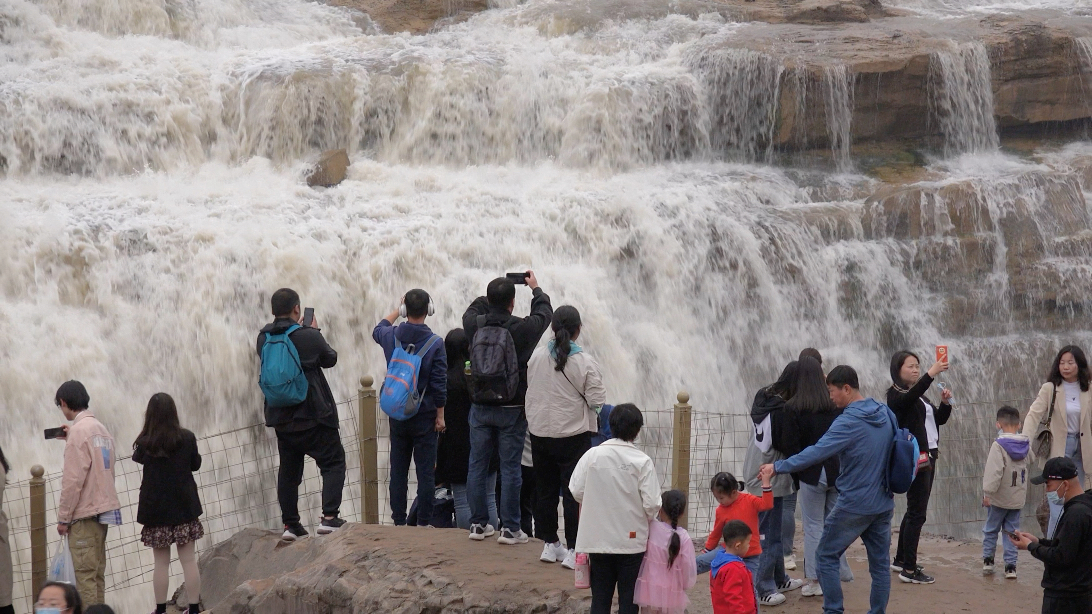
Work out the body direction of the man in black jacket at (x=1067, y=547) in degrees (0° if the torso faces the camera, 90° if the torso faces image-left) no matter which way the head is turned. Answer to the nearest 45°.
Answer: approximately 90°

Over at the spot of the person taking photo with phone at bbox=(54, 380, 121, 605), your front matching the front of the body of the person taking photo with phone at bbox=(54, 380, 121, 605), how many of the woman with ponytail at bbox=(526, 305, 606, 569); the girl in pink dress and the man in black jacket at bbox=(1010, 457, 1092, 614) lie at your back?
3

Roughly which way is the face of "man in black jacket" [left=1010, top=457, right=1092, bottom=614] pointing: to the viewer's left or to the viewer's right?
to the viewer's left

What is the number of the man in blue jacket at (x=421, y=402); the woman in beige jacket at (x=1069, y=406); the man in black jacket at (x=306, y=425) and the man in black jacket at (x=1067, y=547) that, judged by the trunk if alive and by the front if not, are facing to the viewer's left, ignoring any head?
1

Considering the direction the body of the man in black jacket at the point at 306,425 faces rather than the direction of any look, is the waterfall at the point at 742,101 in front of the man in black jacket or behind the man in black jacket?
in front

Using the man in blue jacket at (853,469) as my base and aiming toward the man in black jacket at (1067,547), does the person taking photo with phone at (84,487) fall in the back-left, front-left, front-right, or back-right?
back-right

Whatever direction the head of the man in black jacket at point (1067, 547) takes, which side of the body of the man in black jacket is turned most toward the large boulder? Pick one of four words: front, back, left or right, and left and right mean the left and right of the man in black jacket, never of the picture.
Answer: front

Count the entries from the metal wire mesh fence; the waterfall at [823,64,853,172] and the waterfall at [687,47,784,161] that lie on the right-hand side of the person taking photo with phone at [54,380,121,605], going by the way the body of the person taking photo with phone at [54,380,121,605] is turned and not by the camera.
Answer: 3

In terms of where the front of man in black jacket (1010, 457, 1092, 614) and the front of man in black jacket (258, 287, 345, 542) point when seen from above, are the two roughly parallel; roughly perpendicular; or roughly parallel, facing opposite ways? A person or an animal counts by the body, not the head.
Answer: roughly perpendicular

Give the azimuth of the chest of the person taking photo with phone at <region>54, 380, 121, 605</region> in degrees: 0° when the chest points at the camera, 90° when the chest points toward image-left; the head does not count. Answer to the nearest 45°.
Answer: approximately 135°

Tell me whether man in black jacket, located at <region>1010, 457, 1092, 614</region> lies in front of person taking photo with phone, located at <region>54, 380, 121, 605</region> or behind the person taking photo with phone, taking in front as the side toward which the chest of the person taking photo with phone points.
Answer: behind

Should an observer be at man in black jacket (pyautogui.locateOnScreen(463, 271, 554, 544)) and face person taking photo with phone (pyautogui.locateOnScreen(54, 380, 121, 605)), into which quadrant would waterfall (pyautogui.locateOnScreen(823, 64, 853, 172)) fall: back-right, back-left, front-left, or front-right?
back-right

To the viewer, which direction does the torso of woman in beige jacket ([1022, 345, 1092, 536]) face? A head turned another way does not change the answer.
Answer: toward the camera

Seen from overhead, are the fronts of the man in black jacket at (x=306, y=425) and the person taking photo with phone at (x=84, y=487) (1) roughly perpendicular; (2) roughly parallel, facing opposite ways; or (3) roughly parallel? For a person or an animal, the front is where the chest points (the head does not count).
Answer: roughly perpendicular

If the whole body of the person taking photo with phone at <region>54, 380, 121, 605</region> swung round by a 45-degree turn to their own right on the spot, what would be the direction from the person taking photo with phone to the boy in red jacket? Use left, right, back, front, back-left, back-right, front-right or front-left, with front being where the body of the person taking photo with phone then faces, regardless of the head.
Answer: back-right

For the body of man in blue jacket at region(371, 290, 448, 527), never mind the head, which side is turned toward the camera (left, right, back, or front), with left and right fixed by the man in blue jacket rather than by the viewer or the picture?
back
